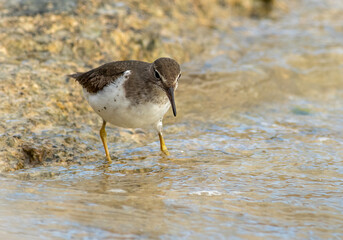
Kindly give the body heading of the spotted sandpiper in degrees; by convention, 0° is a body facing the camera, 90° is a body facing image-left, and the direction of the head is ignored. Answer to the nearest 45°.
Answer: approximately 315°
